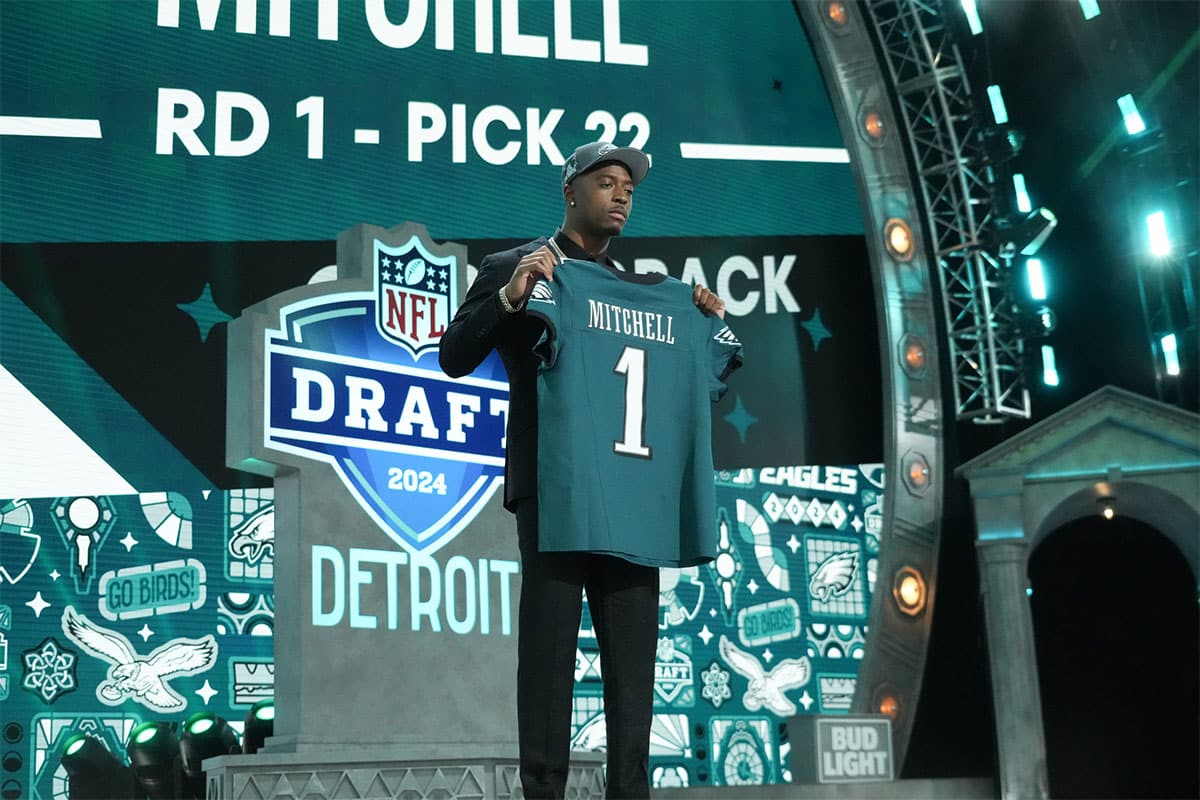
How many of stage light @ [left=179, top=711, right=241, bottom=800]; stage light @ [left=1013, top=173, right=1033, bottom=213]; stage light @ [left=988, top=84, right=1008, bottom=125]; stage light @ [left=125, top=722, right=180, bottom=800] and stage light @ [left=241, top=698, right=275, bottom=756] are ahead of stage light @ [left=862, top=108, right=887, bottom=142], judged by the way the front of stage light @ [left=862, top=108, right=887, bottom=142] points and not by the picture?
3

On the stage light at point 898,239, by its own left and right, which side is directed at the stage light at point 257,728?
front

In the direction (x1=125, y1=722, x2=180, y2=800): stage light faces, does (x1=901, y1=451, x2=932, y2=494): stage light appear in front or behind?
behind

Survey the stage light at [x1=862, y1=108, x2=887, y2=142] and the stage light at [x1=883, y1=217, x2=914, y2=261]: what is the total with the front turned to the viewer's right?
0

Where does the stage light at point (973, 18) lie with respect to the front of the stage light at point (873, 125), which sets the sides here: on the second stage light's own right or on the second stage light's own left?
on the second stage light's own left

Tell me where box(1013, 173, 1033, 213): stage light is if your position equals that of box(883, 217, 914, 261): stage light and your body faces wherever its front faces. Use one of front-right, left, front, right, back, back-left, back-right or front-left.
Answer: back-left

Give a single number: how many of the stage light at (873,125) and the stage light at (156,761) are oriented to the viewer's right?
0

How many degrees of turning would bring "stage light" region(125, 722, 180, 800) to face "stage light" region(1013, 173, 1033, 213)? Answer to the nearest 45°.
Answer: approximately 135° to its left

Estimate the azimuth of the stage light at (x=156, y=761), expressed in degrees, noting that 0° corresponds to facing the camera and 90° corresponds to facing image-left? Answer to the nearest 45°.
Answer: approximately 45°
